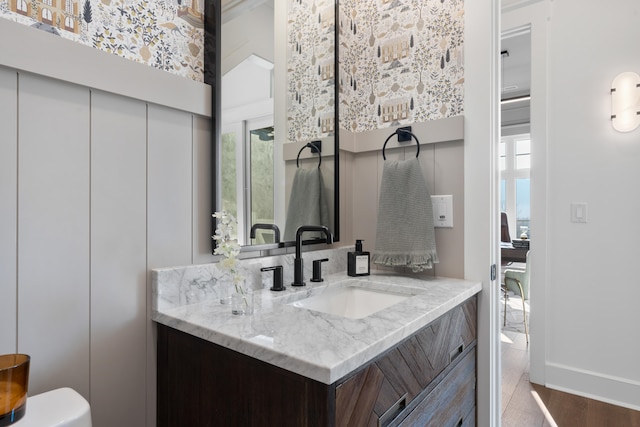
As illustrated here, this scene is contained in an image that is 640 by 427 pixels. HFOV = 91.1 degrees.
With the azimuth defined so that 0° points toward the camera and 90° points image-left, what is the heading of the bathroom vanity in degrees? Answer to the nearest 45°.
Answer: approximately 315°

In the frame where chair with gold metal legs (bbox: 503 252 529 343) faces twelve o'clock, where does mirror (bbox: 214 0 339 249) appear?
The mirror is roughly at 8 o'clock from the chair with gold metal legs.

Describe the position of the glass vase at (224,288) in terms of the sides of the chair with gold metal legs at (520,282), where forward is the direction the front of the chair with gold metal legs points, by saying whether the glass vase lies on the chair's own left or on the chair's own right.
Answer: on the chair's own left

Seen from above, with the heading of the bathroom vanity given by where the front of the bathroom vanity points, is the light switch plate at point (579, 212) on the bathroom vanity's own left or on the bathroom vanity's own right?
on the bathroom vanity's own left

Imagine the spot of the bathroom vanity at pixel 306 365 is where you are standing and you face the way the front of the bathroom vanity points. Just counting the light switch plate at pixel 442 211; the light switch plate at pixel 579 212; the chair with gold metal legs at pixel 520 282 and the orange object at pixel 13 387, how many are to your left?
3

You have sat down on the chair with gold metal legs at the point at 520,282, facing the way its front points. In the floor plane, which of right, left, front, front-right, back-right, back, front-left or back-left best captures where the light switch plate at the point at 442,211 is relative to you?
back-left

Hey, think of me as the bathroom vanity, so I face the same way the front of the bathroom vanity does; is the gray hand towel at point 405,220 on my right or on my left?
on my left

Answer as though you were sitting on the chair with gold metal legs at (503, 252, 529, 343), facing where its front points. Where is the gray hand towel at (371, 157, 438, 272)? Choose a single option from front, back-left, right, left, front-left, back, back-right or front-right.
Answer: back-left

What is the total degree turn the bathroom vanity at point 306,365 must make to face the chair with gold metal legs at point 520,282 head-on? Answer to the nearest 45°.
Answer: approximately 90° to its left

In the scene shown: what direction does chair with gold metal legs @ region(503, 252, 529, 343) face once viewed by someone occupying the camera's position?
facing away from the viewer and to the left of the viewer
